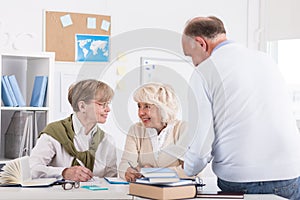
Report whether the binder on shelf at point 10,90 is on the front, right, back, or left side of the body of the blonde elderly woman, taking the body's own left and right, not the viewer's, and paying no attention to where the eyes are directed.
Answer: right

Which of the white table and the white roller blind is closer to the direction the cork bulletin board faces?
the white table

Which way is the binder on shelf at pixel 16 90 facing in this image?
toward the camera

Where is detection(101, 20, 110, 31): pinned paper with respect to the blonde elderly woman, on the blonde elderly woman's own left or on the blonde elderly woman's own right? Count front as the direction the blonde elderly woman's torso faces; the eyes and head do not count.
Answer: on the blonde elderly woman's own right

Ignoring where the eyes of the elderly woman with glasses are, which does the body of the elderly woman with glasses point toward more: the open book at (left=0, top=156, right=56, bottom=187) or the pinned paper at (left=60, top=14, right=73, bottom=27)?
the open book

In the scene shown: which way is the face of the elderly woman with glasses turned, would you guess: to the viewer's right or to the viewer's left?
to the viewer's right

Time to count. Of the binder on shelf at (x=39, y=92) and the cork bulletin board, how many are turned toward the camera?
2

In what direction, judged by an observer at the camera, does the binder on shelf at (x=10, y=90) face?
facing the viewer

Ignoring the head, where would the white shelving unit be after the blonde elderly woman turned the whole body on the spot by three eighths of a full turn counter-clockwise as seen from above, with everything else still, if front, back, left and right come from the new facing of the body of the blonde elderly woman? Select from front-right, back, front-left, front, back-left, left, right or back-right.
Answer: back-left

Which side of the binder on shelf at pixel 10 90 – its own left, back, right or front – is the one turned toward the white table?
front

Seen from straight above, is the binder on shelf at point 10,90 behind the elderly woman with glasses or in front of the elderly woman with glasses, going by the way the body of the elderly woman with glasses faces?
behind

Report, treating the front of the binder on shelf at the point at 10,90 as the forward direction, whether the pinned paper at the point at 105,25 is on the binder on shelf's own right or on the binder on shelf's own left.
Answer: on the binder on shelf's own left

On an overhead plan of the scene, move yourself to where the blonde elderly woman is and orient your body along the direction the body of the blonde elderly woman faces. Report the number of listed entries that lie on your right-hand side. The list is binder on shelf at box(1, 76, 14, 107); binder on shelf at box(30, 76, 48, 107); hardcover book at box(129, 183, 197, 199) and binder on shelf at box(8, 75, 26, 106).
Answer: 3

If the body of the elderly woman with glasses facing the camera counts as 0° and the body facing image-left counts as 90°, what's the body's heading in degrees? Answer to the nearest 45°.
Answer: approximately 315°

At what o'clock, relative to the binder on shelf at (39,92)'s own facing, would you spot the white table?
The white table is roughly at 12 o'clock from the binder on shelf.

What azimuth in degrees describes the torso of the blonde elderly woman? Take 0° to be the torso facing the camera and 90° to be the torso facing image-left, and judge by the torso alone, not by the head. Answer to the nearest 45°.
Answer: approximately 45°
